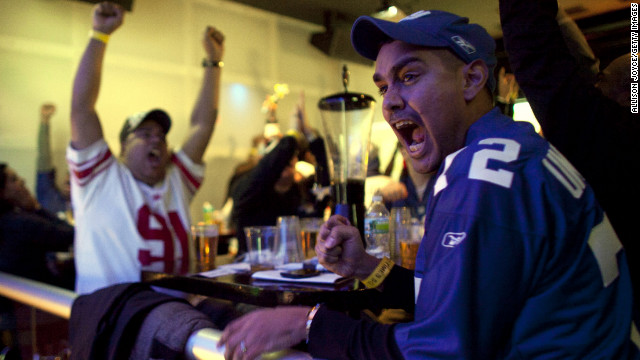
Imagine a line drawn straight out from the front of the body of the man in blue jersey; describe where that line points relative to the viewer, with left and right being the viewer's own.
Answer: facing to the left of the viewer

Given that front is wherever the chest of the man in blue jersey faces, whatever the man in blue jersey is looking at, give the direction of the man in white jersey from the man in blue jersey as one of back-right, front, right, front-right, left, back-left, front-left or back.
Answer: front-right

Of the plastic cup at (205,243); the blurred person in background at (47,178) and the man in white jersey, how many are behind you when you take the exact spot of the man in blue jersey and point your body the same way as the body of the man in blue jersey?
0

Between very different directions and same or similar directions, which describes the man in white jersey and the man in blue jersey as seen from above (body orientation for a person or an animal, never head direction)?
very different directions

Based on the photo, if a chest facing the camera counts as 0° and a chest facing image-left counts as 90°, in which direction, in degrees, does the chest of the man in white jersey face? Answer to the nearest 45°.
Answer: approximately 315°

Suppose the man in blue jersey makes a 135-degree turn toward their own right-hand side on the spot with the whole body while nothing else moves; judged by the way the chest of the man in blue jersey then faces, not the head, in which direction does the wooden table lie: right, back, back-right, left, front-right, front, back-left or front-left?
left

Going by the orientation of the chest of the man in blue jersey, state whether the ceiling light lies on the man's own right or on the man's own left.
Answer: on the man's own right

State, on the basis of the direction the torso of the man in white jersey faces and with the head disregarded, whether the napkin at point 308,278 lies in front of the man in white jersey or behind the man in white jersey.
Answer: in front

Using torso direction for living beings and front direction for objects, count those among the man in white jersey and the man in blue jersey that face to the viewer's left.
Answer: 1
